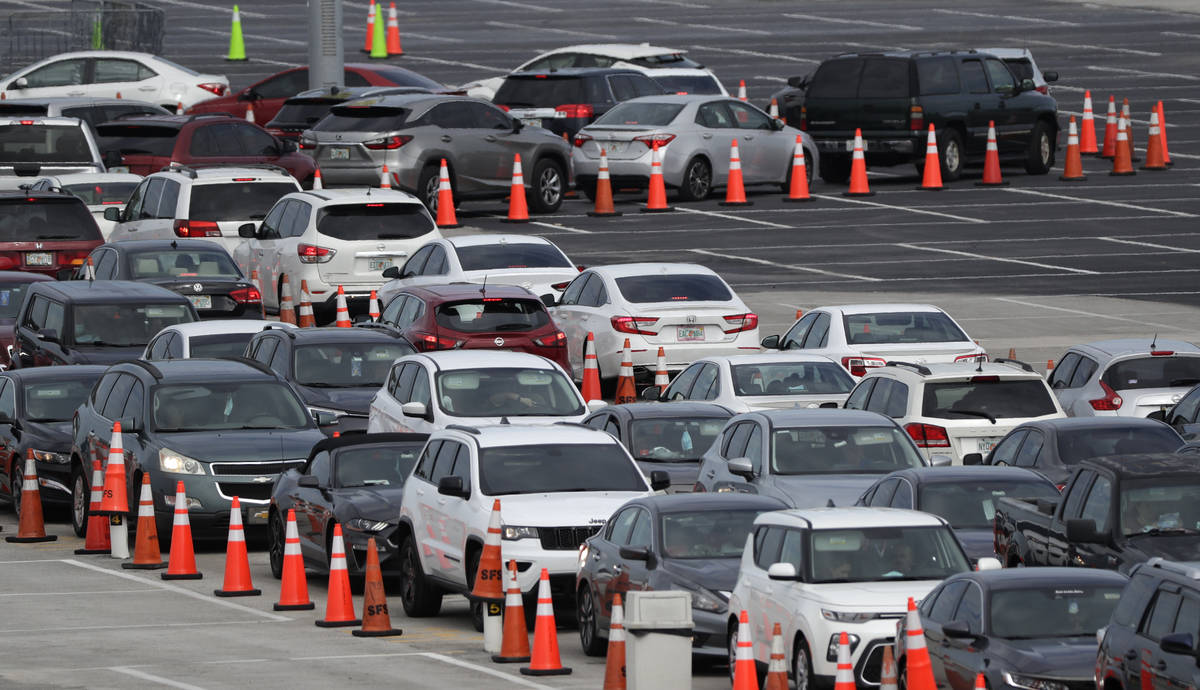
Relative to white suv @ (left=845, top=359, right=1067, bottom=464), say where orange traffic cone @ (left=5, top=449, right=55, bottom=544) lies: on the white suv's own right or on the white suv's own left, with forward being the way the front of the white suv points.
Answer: on the white suv's own left

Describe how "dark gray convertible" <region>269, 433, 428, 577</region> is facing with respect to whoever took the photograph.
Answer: facing the viewer and to the right of the viewer

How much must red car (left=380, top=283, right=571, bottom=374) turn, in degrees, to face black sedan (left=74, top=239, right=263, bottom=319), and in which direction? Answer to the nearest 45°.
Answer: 0° — it already faces it

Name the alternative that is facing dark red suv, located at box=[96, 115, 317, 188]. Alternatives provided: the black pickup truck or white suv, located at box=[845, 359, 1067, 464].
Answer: the white suv

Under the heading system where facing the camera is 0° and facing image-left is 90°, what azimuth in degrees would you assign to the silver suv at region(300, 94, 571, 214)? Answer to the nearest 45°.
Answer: approximately 225°

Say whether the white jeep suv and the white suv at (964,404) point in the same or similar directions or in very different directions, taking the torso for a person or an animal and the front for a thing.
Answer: very different directions
